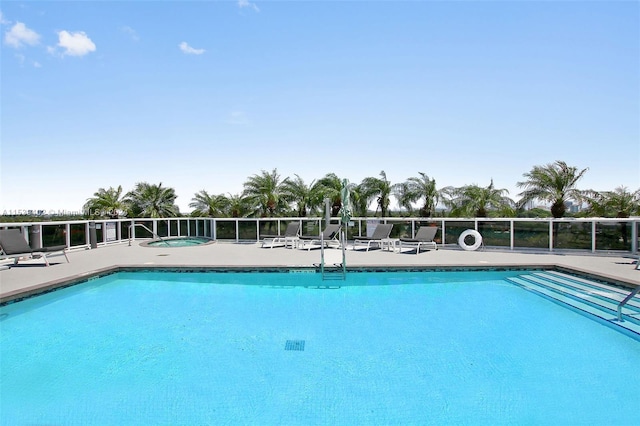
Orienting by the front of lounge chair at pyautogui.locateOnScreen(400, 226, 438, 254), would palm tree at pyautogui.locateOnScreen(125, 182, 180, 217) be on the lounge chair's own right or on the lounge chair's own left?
on the lounge chair's own right

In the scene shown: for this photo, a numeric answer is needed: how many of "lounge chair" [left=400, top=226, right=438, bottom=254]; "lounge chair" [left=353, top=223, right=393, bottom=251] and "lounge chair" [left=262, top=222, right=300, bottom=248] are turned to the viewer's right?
0

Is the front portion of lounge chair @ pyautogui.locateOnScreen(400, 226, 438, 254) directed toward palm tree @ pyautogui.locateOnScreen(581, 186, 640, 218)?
no

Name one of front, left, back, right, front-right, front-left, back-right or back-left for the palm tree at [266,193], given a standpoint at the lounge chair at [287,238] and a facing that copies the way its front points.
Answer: back-right

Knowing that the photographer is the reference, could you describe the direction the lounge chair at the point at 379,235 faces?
facing the viewer and to the left of the viewer

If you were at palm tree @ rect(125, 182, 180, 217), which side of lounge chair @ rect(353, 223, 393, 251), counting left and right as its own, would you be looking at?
right

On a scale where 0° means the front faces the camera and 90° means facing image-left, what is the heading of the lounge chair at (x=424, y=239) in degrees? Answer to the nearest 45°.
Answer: approximately 45°

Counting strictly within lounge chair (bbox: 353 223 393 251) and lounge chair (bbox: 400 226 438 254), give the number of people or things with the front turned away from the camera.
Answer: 0

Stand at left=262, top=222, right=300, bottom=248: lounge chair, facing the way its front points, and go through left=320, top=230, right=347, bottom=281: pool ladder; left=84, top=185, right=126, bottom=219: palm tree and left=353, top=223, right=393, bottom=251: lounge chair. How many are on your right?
1

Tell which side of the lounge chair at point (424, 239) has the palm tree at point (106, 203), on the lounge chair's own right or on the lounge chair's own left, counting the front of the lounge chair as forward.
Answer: on the lounge chair's own right

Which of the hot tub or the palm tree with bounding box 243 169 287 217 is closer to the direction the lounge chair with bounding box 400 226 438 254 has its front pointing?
the hot tub

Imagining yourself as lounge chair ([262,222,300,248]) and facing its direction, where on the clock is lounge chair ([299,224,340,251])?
lounge chair ([299,224,340,251]) is roughly at 8 o'clock from lounge chair ([262,222,300,248]).

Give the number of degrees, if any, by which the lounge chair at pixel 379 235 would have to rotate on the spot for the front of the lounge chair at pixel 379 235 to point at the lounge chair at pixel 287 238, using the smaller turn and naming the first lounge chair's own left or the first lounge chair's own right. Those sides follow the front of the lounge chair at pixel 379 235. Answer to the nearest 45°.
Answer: approximately 45° to the first lounge chair's own right

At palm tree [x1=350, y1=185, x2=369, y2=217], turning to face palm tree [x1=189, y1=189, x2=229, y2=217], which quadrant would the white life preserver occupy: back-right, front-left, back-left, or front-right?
back-left

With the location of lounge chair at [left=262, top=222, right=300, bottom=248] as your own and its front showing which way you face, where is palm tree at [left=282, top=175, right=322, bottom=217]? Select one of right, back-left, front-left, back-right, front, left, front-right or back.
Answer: back-right

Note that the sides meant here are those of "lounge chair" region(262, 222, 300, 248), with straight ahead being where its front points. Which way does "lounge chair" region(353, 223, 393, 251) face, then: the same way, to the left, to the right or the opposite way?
the same way

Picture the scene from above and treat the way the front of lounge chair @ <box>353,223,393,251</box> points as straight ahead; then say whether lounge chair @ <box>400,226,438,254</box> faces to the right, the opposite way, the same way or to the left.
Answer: the same way
